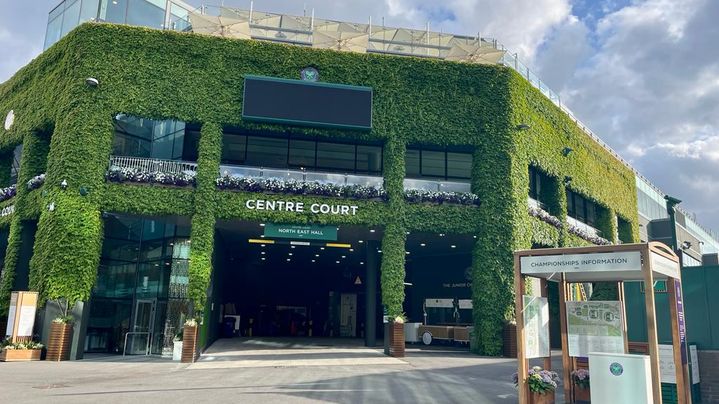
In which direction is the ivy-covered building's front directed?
toward the camera

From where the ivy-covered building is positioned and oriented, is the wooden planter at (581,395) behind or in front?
in front

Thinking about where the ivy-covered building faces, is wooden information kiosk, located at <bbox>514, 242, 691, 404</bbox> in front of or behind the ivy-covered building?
in front

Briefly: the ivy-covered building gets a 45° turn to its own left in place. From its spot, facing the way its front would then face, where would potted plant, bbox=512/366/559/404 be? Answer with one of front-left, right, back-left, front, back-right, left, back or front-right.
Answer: front

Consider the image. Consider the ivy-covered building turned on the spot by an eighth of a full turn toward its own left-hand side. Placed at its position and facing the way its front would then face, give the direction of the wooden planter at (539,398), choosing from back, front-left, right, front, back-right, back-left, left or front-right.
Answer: front
